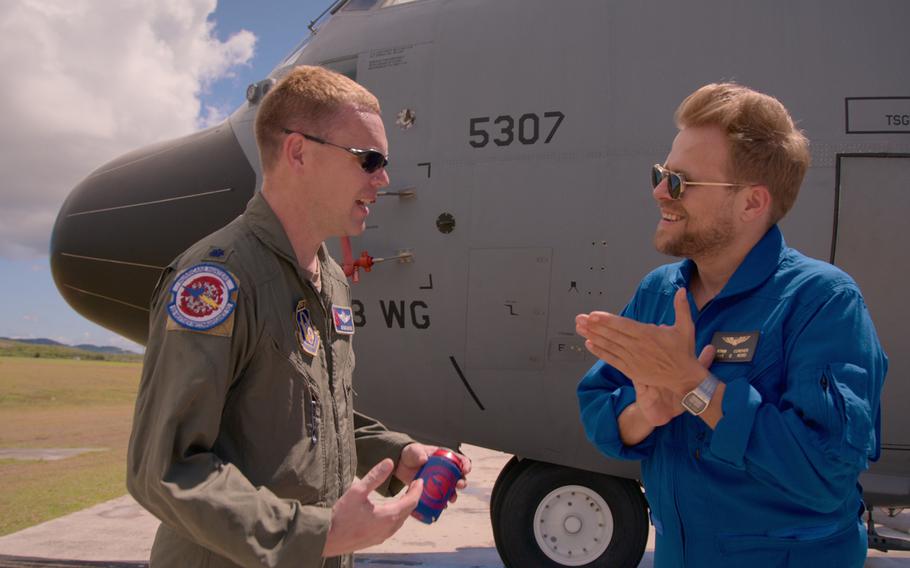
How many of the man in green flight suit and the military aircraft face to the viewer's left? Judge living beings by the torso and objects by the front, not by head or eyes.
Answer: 1

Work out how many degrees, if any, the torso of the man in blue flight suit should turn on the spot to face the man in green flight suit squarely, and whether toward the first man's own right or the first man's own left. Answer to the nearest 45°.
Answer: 0° — they already face them

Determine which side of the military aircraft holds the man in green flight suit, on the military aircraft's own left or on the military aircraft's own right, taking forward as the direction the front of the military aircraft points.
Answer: on the military aircraft's own left

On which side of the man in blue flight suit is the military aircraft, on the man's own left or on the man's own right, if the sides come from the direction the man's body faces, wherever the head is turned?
on the man's own right

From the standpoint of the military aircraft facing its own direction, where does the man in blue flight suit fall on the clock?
The man in blue flight suit is roughly at 9 o'clock from the military aircraft.

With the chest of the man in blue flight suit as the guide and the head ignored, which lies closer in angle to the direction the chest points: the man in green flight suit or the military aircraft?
the man in green flight suit

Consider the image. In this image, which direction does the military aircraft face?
to the viewer's left
